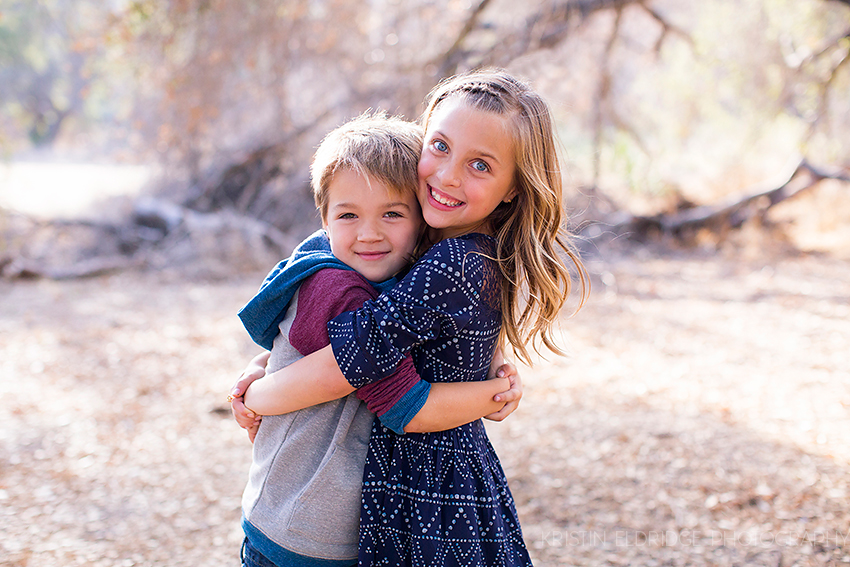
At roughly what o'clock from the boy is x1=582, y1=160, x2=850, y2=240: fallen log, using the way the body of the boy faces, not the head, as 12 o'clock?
The fallen log is roughly at 10 o'clock from the boy.

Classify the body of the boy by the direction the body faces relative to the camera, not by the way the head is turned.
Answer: to the viewer's right

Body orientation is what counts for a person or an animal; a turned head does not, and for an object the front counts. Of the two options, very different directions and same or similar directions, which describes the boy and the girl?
very different directions

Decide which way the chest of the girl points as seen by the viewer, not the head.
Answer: to the viewer's left
